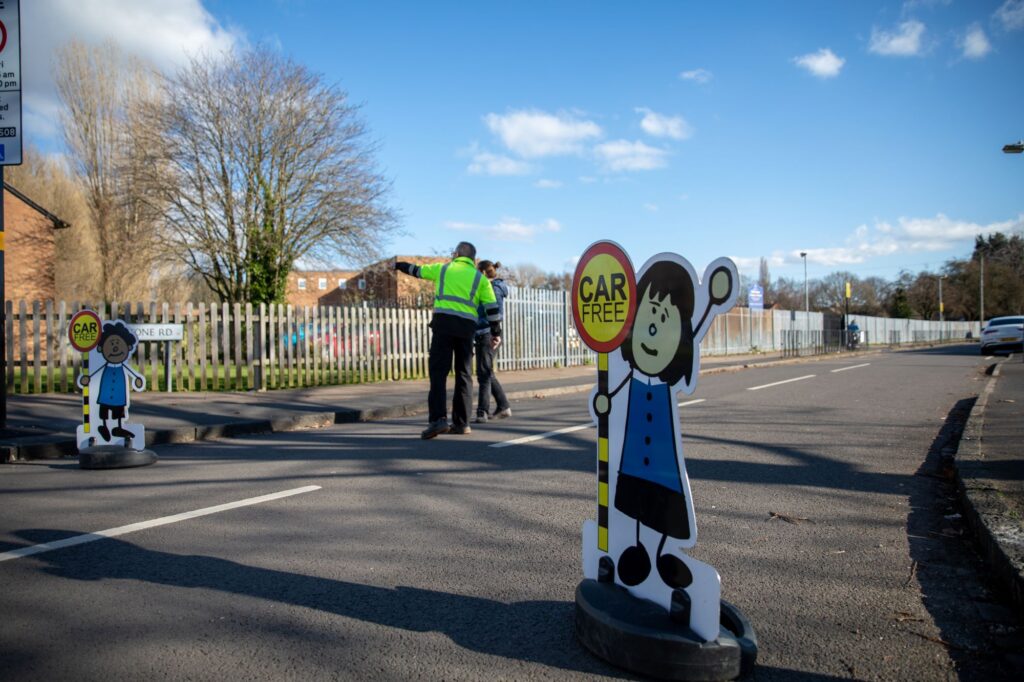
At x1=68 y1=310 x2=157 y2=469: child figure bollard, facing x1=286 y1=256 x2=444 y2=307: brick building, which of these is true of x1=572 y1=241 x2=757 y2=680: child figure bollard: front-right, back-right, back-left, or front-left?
back-right

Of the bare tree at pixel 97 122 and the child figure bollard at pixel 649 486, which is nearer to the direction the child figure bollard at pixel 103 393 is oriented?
the child figure bollard

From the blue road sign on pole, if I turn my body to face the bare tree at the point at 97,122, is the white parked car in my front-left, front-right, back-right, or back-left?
back-left

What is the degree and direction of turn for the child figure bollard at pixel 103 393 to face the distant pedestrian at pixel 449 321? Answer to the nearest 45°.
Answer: approximately 90° to its left

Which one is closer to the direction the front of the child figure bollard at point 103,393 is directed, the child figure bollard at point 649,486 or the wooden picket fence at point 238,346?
the child figure bollard

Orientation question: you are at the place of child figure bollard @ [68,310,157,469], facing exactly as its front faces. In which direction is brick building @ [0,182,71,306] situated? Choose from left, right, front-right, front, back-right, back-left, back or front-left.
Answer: back

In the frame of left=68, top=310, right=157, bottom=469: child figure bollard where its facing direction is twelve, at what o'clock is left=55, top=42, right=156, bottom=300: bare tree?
The bare tree is roughly at 6 o'clock from the child figure bollard.

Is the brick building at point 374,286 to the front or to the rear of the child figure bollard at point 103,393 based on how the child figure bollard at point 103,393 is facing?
to the rear

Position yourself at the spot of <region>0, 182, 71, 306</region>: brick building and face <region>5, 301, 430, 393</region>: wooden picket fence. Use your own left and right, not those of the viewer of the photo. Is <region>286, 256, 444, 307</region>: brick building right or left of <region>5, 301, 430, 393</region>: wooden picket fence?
left

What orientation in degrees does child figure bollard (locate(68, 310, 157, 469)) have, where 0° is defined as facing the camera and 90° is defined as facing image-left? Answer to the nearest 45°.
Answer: approximately 0°

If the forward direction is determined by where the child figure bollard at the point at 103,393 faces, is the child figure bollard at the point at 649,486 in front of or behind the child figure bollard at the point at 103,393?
in front

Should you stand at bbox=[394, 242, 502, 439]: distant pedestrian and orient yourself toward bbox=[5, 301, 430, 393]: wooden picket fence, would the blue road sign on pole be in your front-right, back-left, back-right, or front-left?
front-right

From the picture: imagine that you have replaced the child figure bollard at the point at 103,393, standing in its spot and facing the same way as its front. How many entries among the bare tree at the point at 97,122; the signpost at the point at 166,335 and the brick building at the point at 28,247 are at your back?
3

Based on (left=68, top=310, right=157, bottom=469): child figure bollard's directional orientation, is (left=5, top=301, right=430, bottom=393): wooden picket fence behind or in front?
behind
